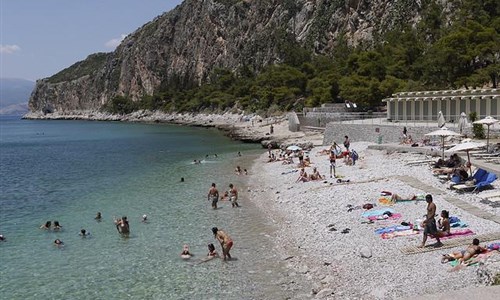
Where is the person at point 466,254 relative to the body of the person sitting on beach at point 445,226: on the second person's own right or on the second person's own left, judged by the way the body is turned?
on the second person's own left

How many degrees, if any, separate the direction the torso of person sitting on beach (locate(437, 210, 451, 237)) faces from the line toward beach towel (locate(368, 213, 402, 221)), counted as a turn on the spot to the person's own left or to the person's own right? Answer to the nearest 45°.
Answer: approximately 45° to the person's own right

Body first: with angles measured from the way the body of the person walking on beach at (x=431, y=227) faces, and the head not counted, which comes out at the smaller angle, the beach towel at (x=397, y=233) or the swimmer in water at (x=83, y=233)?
the swimmer in water

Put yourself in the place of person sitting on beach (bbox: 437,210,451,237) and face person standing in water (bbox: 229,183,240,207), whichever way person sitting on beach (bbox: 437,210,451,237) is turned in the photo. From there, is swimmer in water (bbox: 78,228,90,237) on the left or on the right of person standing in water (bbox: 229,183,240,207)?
left

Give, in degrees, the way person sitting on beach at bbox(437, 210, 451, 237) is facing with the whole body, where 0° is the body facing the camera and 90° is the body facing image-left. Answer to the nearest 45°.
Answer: approximately 90°

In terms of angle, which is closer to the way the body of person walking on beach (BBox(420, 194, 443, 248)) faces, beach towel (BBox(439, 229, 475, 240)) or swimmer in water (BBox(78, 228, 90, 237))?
the swimmer in water
